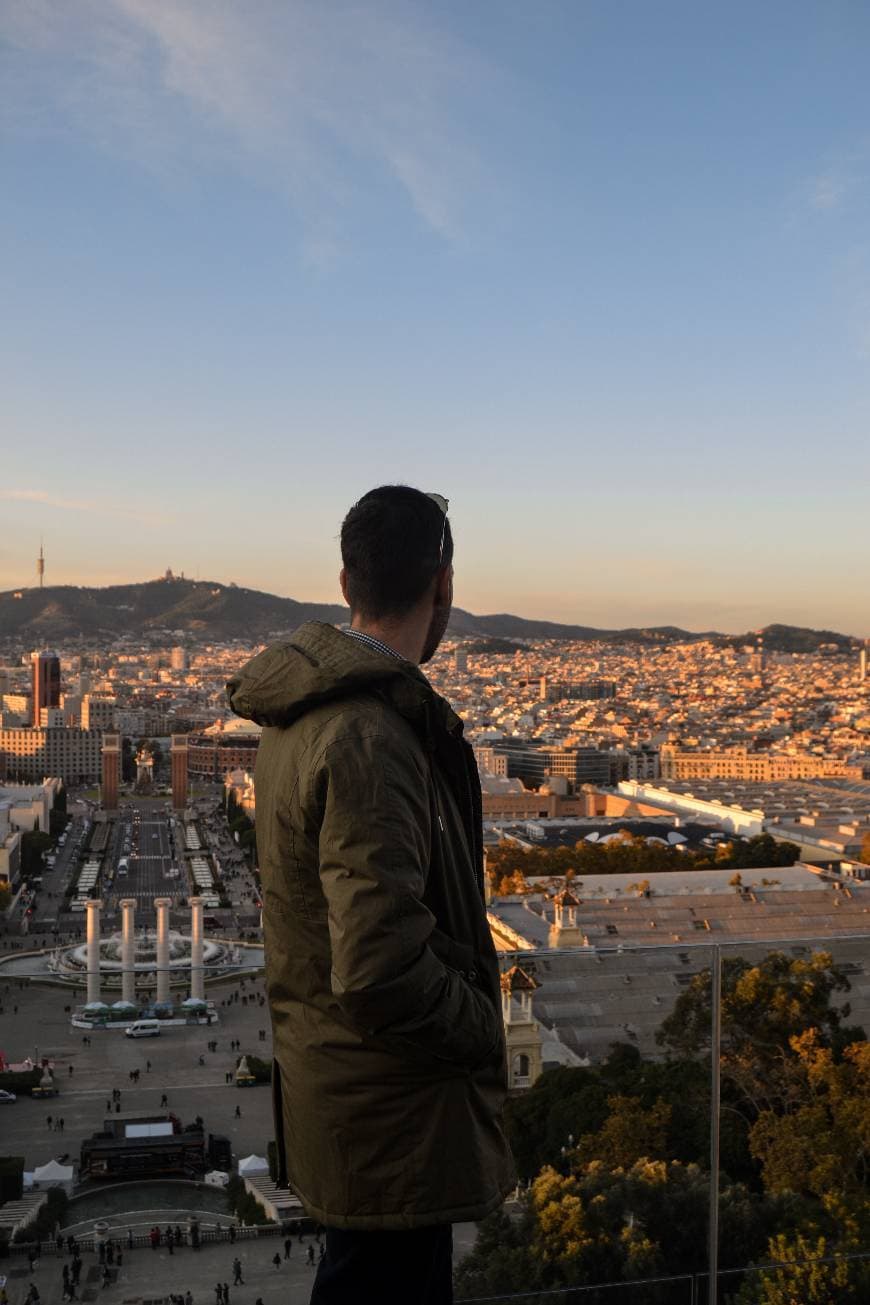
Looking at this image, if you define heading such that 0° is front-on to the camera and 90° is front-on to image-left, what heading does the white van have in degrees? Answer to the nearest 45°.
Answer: approximately 90°

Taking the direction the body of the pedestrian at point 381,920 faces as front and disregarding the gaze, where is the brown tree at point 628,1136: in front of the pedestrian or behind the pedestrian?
in front

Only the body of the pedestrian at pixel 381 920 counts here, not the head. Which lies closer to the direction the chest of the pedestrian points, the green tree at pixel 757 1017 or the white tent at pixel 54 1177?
the green tree

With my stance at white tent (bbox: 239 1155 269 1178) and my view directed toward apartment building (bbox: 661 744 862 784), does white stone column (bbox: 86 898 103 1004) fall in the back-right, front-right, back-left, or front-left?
front-left

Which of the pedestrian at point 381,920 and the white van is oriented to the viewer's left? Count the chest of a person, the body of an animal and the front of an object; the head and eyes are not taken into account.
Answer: the white van

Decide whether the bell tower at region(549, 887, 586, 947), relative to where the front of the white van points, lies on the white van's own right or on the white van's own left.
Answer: on the white van's own right

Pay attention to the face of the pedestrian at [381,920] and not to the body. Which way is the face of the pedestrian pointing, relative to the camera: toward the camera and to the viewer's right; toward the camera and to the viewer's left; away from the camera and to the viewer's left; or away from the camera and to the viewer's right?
away from the camera and to the viewer's right

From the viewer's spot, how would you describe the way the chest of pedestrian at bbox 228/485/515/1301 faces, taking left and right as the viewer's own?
facing away from the viewer and to the right of the viewer

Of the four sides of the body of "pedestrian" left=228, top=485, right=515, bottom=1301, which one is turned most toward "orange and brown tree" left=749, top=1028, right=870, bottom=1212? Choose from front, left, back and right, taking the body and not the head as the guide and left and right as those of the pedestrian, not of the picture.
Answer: front

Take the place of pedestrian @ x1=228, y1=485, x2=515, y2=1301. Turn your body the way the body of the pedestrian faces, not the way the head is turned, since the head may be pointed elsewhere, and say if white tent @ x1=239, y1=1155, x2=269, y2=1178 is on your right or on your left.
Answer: on your left

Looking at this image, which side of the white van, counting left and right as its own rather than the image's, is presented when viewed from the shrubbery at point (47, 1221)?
left
